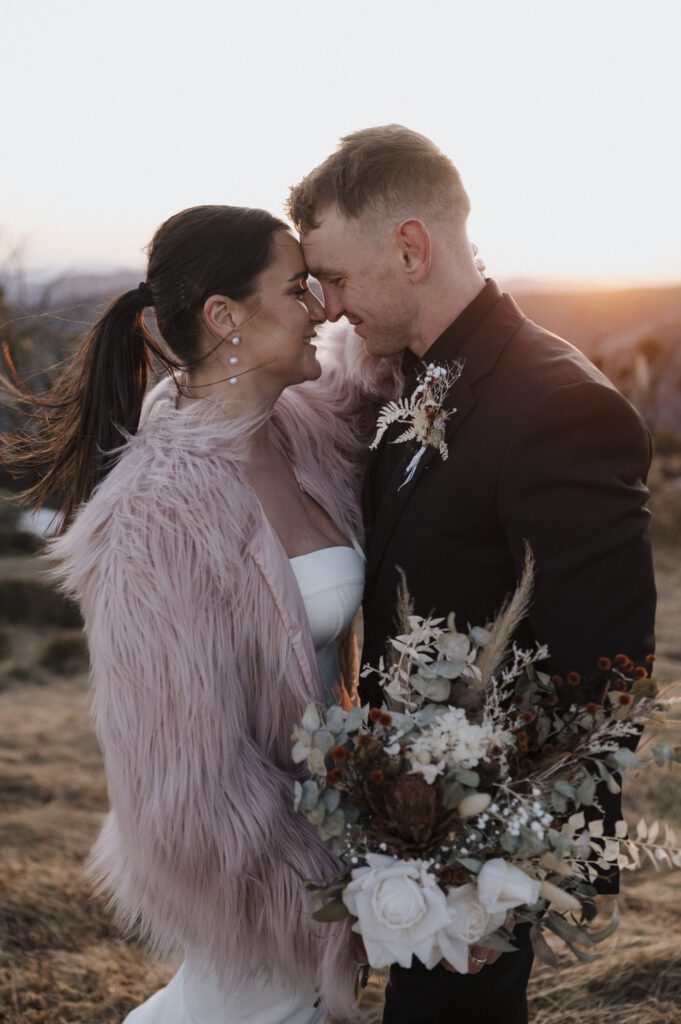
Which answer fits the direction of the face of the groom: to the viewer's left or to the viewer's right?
to the viewer's left

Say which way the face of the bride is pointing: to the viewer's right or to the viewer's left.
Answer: to the viewer's right

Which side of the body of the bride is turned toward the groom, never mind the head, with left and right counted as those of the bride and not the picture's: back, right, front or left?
front

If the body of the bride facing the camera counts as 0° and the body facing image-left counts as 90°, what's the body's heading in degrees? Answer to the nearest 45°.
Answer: approximately 270°
